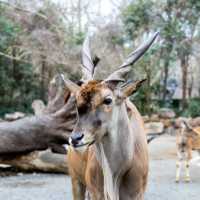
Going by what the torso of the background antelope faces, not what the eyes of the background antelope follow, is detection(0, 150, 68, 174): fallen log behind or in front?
in front

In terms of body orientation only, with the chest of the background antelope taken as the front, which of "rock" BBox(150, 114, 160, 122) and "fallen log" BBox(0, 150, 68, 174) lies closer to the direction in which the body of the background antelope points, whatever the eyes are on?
the fallen log

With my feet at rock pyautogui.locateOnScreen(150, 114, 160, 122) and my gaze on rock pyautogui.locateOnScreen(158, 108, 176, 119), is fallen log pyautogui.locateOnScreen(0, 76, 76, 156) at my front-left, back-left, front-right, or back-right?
back-right

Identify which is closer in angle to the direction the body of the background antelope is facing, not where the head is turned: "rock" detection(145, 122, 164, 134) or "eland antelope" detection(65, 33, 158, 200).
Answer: the eland antelope

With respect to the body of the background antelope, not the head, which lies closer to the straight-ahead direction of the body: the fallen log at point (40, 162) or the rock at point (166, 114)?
the fallen log

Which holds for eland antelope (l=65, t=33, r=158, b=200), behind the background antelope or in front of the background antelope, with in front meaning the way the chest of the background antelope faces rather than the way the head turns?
in front

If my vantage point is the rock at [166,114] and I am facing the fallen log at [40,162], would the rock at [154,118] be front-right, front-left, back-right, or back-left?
front-right

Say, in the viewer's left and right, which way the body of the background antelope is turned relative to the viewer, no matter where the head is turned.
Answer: facing the viewer and to the left of the viewer

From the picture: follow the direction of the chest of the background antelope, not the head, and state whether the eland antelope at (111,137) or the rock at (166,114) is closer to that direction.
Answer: the eland antelope

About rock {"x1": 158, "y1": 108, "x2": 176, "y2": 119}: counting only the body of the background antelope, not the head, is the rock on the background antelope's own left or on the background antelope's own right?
on the background antelope's own right

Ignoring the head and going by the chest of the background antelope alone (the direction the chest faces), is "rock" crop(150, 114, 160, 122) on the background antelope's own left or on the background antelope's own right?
on the background antelope's own right
